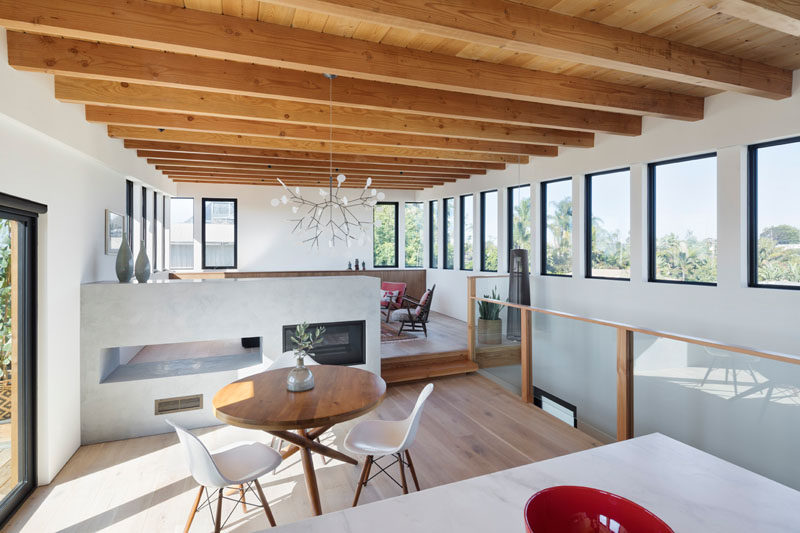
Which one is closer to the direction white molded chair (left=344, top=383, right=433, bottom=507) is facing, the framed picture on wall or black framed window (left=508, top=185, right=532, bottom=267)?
the framed picture on wall

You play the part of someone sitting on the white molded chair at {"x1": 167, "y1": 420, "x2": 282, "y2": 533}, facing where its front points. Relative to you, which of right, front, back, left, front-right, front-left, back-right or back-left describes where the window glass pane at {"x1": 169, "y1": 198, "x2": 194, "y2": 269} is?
front-left

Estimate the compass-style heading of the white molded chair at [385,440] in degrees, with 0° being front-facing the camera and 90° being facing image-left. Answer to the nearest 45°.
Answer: approximately 90°

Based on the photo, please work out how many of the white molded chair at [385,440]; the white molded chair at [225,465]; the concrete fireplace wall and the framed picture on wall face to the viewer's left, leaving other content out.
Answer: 1

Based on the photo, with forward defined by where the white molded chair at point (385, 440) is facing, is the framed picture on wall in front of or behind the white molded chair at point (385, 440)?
in front

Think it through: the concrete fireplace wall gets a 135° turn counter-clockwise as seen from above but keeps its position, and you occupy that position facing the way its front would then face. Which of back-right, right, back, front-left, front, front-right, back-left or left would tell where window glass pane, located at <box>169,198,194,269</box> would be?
front

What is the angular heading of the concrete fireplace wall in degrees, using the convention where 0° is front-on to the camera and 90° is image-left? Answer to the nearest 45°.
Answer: approximately 315°

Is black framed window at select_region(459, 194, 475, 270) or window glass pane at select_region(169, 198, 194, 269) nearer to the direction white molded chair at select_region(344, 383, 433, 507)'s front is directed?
the window glass pane

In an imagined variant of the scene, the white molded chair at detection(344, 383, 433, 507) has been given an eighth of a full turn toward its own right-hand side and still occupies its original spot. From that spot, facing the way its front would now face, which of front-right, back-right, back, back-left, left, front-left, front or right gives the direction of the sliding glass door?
front-left

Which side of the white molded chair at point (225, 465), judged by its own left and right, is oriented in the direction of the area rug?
front

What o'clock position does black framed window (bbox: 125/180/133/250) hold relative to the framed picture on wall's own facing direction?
The black framed window is roughly at 8 o'clock from the framed picture on wall.

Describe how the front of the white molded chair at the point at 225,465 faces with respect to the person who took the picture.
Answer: facing away from the viewer and to the right of the viewer

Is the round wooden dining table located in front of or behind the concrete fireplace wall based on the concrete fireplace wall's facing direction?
in front
